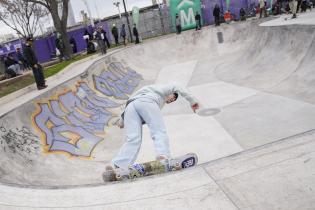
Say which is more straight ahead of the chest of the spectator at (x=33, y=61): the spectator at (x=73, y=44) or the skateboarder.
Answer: the skateboarder

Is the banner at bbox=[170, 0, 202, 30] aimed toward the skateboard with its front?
yes

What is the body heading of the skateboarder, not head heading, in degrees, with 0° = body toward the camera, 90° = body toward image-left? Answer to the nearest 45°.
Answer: approximately 225°

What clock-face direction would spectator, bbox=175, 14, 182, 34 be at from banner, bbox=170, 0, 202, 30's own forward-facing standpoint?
The spectator is roughly at 1 o'clock from the banner.

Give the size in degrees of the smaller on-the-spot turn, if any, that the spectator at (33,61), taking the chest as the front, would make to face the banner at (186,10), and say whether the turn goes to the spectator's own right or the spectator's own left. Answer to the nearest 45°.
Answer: approximately 90° to the spectator's own left

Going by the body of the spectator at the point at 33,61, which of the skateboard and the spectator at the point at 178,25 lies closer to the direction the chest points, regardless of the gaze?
the skateboard

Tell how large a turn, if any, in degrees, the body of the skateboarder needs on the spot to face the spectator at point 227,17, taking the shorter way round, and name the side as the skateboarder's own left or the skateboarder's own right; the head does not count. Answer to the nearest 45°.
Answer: approximately 45° to the skateboarder's own left

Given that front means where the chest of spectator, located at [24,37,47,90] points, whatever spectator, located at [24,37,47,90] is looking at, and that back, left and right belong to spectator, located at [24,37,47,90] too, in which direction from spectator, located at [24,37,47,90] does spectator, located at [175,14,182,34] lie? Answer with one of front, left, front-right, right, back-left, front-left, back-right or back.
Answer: left

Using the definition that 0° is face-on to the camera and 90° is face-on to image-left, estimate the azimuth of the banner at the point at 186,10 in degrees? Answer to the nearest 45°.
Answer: approximately 0°

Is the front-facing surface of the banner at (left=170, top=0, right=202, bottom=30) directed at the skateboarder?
yes

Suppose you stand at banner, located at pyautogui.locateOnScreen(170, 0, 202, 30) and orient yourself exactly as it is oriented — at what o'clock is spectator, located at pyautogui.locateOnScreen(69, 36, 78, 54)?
The spectator is roughly at 3 o'clock from the banner.

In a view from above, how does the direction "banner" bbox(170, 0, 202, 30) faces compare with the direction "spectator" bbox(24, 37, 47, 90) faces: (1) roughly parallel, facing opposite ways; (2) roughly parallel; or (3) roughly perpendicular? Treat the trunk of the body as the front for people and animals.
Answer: roughly perpendicular

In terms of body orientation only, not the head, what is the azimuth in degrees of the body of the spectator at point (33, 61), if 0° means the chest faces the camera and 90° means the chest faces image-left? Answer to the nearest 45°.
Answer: approximately 315°
